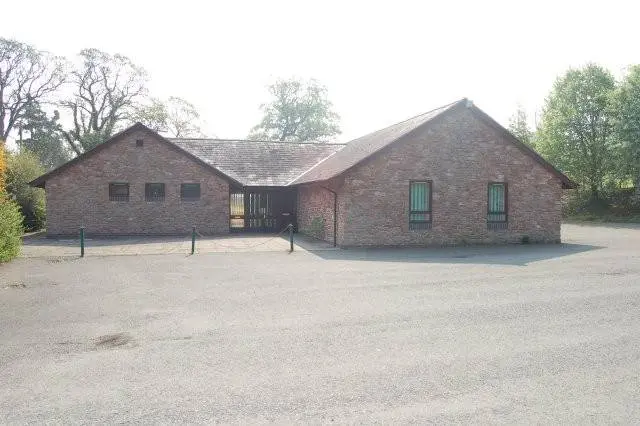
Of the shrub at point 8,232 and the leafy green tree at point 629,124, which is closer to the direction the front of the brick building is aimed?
the shrub

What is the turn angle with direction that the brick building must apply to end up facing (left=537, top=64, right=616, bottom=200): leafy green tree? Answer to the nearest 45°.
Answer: approximately 135° to its left

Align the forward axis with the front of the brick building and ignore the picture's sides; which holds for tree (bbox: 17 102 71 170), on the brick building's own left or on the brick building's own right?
on the brick building's own right

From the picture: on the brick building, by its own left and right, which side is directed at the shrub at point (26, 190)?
right

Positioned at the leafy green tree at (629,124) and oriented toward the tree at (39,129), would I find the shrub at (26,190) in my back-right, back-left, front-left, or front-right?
front-left

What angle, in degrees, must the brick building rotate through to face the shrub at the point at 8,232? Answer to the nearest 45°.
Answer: approximately 45° to its right

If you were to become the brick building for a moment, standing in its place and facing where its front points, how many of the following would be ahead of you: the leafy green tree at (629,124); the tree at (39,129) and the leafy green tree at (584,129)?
0

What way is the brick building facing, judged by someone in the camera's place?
facing the viewer

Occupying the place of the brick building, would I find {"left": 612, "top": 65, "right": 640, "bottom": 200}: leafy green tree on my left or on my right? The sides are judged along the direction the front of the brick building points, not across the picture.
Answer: on my left
